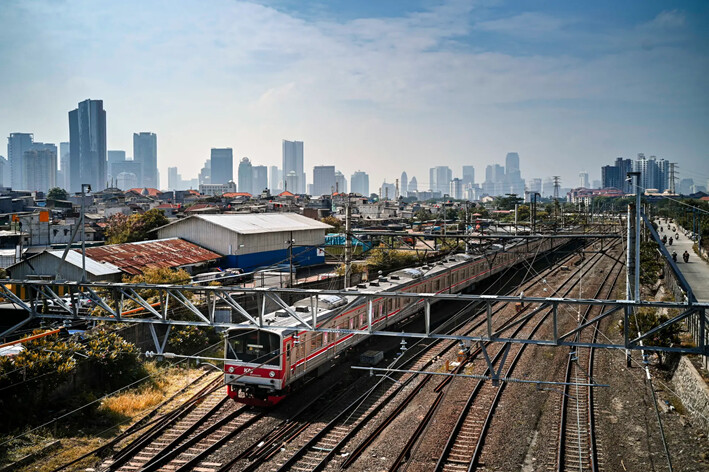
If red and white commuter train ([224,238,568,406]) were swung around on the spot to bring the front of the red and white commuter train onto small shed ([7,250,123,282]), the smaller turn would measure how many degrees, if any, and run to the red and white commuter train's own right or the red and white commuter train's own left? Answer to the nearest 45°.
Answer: approximately 90° to the red and white commuter train's own right

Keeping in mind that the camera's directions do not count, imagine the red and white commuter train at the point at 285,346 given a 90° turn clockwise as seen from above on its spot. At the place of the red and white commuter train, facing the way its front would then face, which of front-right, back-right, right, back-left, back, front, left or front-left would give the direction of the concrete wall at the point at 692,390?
back-right

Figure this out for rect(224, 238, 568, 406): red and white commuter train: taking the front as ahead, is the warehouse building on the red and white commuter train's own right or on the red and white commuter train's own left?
on the red and white commuter train's own right

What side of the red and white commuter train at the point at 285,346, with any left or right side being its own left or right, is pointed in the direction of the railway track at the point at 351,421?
left

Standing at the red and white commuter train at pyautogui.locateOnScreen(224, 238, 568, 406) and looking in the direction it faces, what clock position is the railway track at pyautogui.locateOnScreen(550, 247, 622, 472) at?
The railway track is roughly at 8 o'clock from the red and white commuter train.

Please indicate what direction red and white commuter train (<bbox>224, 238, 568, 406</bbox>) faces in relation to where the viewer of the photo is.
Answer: facing the viewer and to the left of the viewer

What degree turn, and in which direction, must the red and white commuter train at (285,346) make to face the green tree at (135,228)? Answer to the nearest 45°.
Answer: approximately 90° to its right
